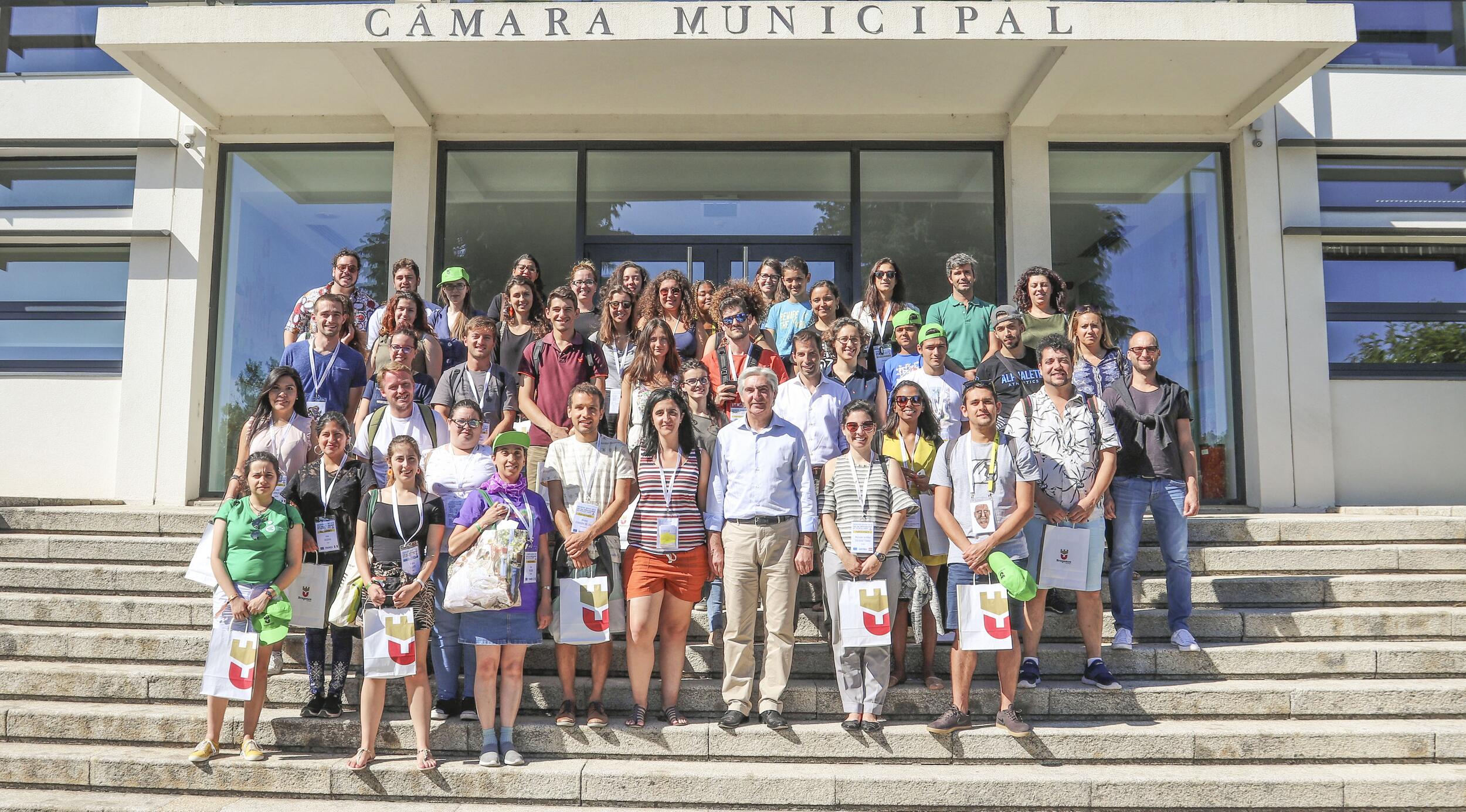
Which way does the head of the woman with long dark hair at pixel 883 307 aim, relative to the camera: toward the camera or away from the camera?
toward the camera

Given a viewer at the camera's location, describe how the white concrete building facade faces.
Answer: facing the viewer

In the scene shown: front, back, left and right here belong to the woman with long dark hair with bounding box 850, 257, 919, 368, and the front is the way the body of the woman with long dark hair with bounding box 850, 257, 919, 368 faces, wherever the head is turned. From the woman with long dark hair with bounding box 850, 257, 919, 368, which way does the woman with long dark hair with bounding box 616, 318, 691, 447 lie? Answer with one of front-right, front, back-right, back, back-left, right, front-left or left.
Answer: front-right

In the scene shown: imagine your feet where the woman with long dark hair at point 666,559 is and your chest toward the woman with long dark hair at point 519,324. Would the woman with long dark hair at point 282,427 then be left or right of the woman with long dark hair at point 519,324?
left

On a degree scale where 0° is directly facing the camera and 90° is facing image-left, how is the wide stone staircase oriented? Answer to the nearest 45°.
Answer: approximately 0°

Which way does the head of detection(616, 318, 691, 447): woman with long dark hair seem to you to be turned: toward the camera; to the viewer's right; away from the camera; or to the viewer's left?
toward the camera

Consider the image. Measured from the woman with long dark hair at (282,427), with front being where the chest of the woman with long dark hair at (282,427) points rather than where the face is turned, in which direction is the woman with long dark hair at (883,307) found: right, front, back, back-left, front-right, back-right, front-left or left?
left

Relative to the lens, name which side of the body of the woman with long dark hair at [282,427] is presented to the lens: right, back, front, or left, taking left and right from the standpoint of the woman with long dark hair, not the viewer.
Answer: front

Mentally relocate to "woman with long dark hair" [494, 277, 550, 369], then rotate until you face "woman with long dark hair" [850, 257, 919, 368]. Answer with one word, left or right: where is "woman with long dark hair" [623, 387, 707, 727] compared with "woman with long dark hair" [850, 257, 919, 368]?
right

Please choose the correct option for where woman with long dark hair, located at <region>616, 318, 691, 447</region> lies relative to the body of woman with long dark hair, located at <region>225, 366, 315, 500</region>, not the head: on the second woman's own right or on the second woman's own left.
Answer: on the second woman's own left

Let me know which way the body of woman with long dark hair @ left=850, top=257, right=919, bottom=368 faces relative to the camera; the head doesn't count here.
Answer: toward the camera

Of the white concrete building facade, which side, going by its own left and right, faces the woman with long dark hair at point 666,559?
front
